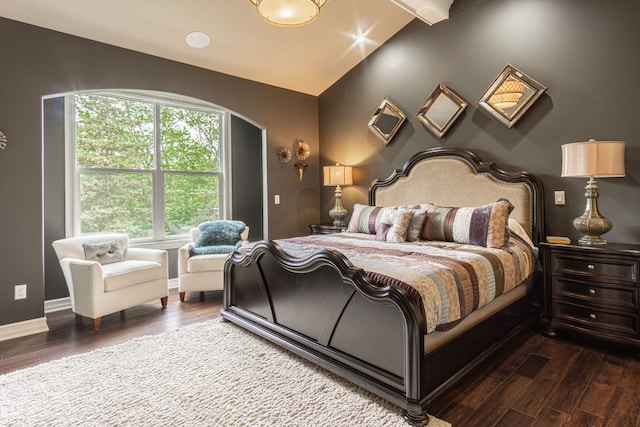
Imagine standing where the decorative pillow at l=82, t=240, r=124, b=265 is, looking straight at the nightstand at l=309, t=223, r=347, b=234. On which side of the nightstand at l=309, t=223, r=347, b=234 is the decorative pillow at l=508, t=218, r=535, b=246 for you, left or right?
right

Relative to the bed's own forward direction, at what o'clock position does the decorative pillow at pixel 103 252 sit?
The decorative pillow is roughly at 2 o'clock from the bed.

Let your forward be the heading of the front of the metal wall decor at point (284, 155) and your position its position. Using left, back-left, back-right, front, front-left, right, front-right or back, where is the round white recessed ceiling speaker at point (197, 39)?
front-right

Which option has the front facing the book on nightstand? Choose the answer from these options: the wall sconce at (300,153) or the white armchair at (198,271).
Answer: the wall sconce

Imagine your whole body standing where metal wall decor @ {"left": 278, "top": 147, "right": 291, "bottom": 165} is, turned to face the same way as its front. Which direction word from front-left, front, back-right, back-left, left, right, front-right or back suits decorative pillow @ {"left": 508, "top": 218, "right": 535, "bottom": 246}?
front-left

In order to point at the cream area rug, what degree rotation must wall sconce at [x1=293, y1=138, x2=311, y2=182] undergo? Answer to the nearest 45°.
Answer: approximately 45° to its right

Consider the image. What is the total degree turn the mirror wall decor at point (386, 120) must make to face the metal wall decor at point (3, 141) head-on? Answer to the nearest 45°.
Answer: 0° — it already faces it

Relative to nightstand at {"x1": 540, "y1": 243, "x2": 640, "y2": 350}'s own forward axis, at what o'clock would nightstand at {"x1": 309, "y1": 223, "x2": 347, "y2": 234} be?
nightstand at {"x1": 309, "y1": 223, "x2": 347, "y2": 234} is roughly at 2 o'clock from nightstand at {"x1": 540, "y1": 243, "x2": 640, "y2": 350}.

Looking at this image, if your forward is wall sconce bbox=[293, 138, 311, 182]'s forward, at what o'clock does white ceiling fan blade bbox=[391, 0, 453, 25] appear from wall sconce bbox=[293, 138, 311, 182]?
The white ceiling fan blade is roughly at 12 o'clock from the wall sconce.
